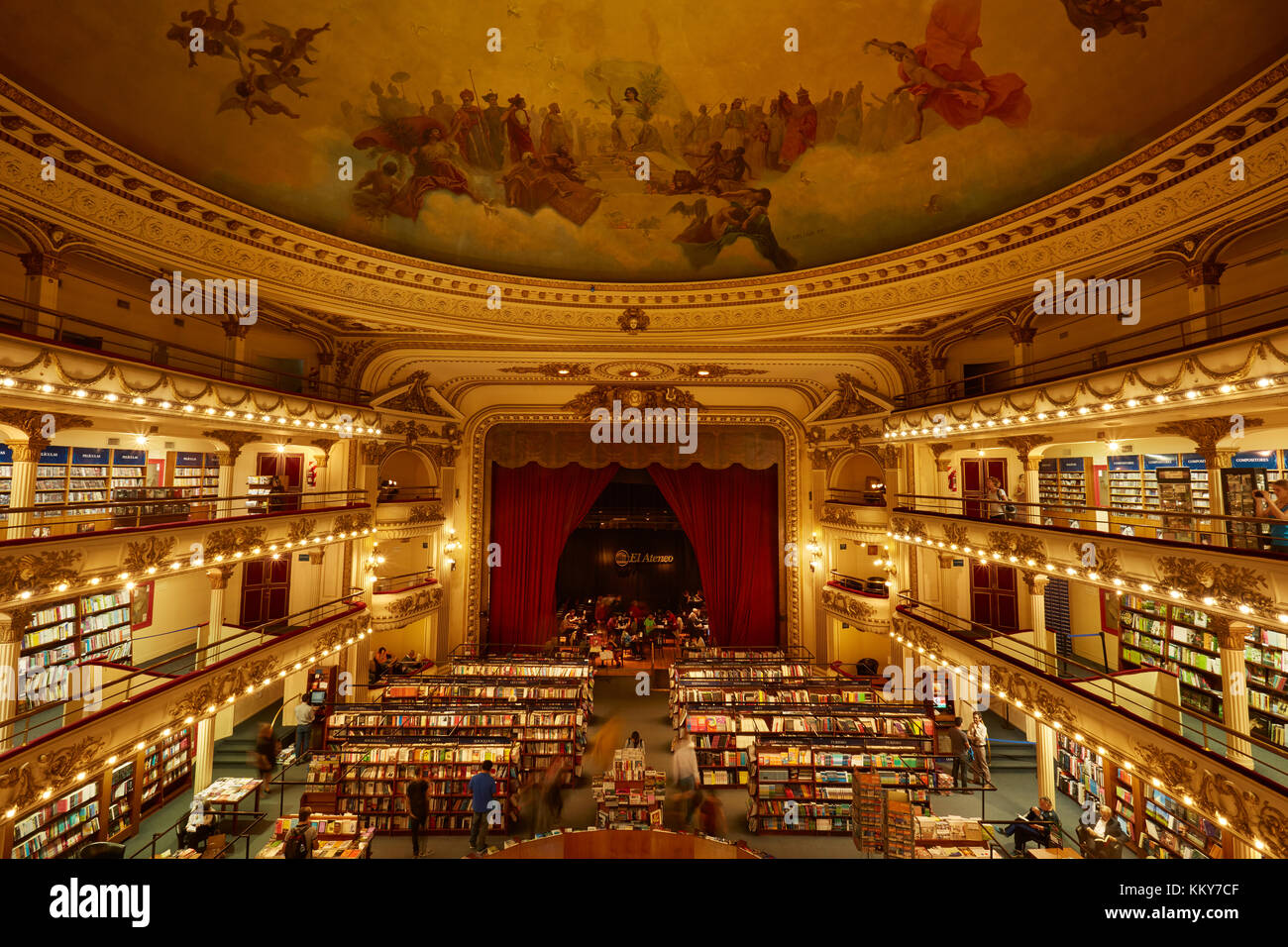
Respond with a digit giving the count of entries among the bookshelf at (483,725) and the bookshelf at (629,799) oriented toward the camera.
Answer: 2

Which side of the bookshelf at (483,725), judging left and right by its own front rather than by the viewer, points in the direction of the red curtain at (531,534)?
back

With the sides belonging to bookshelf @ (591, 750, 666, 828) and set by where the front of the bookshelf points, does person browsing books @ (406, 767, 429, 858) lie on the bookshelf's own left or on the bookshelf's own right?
on the bookshelf's own right

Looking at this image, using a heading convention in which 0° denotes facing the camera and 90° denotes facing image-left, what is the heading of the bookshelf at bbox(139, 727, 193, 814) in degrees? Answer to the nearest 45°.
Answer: approximately 315°

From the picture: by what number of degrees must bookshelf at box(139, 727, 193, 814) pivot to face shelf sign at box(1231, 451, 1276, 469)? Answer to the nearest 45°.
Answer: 0° — it already faces it

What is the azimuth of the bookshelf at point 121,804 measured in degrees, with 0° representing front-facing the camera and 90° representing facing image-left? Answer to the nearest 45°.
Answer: approximately 315°

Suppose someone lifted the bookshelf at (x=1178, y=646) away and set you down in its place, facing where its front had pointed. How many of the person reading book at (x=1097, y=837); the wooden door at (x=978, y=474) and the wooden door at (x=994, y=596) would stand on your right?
2

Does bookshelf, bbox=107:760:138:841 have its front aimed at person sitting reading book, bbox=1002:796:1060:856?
yes
